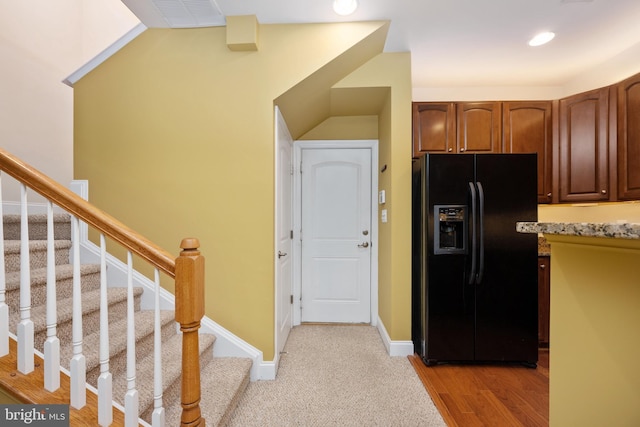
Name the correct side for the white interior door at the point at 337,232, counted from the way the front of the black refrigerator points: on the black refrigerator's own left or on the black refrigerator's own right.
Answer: on the black refrigerator's own right

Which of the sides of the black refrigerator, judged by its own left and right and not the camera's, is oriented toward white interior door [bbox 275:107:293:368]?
right

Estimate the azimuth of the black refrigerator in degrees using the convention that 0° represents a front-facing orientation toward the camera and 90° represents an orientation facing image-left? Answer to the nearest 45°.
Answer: approximately 0°
